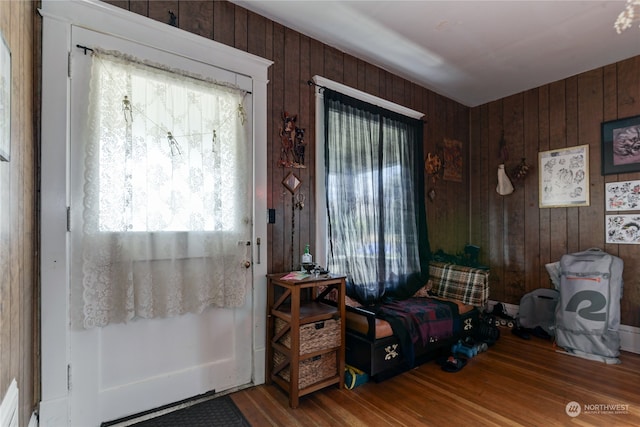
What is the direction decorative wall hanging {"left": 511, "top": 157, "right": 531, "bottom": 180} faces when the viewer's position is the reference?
facing the viewer and to the left of the viewer

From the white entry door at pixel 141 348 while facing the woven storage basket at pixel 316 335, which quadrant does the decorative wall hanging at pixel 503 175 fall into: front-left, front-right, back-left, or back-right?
front-left

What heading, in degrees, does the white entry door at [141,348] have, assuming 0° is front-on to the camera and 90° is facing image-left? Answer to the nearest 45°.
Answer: approximately 315°

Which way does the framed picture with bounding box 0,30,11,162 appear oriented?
to the viewer's right

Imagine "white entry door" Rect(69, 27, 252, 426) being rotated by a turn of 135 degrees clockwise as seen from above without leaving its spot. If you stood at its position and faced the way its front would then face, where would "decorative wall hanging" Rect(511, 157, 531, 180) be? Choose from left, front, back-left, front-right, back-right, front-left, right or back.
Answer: back

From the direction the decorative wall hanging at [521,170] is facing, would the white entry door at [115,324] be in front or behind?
in front

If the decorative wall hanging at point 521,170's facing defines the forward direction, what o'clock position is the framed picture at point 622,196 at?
The framed picture is roughly at 8 o'clock from the decorative wall hanging.

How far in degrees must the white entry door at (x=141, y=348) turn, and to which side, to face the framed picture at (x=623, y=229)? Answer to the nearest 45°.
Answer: approximately 45° to its left

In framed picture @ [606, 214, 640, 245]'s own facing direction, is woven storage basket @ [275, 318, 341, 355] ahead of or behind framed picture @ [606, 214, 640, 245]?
ahead

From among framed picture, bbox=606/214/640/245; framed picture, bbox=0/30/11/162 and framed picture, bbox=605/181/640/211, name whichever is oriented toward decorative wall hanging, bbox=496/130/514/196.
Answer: framed picture, bbox=0/30/11/162

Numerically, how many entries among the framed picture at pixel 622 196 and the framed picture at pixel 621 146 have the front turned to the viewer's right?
0

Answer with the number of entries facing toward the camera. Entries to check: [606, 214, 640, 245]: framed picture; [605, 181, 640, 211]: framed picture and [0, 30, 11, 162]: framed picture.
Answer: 2

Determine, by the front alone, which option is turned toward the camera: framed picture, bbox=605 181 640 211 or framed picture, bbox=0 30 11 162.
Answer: framed picture, bbox=605 181 640 211

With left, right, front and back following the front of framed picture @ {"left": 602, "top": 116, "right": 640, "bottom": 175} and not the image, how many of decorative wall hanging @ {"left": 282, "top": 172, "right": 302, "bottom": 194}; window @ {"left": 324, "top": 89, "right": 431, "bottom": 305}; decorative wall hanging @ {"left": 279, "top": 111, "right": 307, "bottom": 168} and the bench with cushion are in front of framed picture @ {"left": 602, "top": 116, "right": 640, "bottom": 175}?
4

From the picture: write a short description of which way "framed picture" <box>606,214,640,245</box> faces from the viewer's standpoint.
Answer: facing the viewer

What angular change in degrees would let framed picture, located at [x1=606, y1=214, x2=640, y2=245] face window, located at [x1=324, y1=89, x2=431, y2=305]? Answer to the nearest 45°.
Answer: approximately 45° to its right

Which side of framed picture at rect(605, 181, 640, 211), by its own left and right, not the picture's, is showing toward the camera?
front
